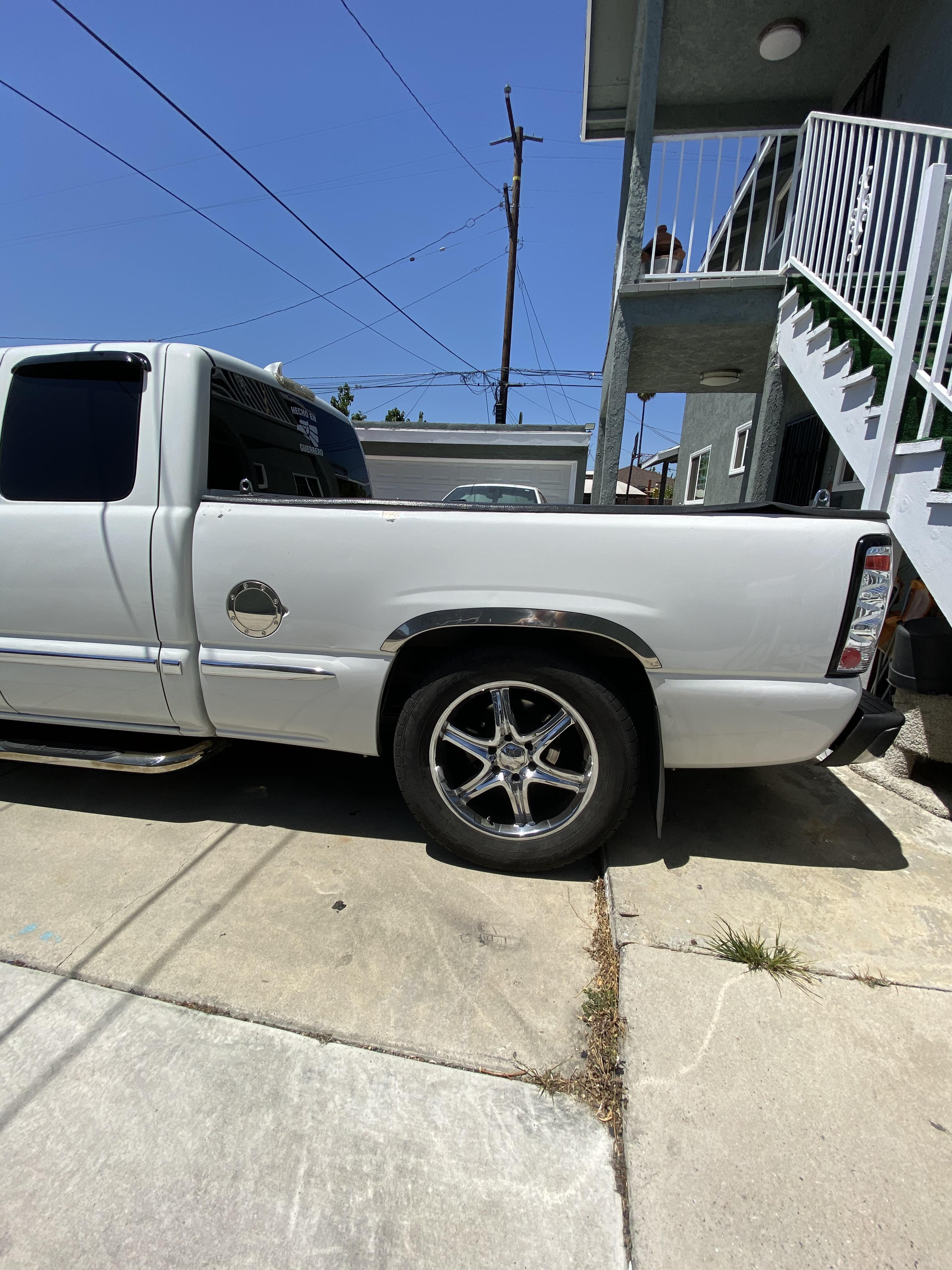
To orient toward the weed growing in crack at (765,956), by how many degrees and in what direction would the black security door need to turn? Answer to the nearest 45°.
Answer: approximately 45° to its left

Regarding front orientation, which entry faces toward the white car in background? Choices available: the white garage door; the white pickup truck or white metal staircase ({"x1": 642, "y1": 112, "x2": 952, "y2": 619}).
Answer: the white garage door

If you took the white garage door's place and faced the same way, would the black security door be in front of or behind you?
in front

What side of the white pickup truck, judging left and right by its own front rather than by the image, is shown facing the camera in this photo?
left

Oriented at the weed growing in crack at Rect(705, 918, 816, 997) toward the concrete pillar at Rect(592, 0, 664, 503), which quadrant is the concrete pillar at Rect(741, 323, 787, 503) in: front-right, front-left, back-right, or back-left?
front-right

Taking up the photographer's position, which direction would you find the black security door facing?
facing the viewer and to the left of the viewer

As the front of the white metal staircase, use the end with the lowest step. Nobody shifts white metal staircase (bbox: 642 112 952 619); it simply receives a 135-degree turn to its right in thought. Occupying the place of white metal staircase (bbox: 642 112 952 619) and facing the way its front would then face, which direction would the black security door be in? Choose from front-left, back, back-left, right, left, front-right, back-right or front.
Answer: right

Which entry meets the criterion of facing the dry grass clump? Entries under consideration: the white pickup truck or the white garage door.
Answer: the white garage door

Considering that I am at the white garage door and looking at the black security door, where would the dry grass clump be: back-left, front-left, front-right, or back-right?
front-right

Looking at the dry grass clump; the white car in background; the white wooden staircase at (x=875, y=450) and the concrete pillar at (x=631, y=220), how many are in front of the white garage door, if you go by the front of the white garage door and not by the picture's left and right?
4

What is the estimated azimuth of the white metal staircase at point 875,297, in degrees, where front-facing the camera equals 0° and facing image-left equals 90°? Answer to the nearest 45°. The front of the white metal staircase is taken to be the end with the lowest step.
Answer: approximately 315°

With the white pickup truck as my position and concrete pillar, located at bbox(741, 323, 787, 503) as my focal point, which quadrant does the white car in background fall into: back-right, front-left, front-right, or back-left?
front-left

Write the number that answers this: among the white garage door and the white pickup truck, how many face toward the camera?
1

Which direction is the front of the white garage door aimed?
toward the camera

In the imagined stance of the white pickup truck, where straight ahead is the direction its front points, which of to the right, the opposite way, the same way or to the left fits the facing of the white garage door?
to the left

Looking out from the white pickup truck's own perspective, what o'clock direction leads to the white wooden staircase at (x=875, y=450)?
The white wooden staircase is roughly at 5 o'clock from the white pickup truck.

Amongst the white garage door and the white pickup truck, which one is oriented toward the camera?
the white garage door

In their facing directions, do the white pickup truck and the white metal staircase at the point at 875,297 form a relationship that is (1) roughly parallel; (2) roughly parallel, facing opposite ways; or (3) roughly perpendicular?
roughly perpendicular

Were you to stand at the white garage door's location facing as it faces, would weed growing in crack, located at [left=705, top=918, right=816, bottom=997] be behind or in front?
in front
